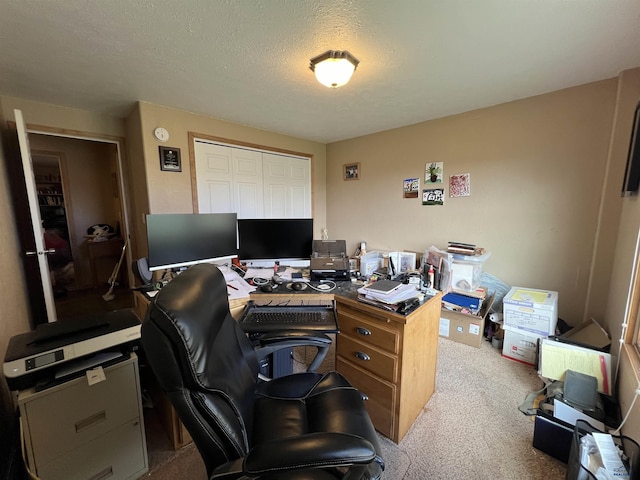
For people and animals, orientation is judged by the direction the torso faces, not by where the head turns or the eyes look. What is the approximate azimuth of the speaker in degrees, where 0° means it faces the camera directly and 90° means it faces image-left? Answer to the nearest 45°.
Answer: approximately 315°

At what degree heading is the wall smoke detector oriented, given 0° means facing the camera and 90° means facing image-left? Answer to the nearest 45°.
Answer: approximately 0°

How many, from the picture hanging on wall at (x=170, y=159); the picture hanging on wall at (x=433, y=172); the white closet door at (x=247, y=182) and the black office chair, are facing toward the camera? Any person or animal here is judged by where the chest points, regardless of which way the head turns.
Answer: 3

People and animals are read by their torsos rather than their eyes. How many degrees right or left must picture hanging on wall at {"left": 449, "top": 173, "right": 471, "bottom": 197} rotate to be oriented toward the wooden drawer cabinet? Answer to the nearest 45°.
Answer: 0° — it already faces it

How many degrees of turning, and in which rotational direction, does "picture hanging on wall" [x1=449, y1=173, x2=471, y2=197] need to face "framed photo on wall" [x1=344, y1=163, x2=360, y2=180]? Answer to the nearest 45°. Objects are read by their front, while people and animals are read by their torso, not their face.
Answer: approximately 90° to its right

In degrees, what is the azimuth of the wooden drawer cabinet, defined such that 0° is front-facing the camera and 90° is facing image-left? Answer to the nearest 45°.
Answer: approximately 45°

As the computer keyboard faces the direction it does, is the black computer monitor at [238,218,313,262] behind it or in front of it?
behind
